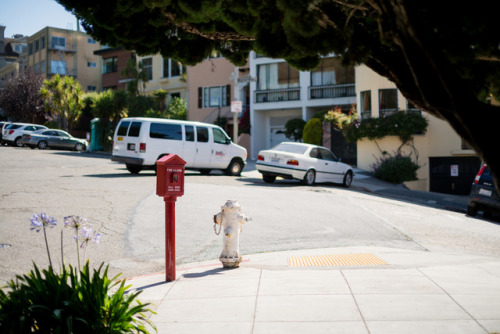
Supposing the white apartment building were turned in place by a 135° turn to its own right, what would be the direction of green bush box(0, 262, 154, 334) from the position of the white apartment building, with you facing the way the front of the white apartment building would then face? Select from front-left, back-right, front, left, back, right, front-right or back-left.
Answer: back-left

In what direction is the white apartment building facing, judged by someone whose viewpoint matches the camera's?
facing the viewer

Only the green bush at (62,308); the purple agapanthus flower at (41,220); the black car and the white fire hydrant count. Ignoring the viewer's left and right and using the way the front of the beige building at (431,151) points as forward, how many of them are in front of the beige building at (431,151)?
4

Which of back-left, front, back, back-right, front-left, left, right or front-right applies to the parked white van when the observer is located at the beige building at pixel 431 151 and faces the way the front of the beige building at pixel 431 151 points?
front-right

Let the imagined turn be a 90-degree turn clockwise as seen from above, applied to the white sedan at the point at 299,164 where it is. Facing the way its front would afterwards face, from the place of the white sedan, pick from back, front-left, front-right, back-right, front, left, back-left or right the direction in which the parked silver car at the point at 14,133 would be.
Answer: back

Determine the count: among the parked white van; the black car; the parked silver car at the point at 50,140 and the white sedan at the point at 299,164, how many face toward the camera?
0

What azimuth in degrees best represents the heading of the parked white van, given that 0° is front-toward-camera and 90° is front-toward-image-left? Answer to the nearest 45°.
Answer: approximately 225°

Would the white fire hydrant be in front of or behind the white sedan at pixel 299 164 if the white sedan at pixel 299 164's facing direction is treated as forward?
behind

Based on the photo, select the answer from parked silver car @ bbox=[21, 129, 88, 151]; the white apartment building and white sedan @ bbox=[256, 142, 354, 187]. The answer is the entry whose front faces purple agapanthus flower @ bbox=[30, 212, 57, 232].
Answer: the white apartment building

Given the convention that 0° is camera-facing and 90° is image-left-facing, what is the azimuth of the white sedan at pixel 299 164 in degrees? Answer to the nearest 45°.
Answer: approximately 225°

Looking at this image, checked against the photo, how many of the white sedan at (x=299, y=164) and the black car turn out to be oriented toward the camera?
0

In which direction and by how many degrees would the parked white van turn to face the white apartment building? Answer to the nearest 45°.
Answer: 0° — it already faces it

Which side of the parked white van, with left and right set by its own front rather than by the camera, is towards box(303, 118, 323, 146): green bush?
front

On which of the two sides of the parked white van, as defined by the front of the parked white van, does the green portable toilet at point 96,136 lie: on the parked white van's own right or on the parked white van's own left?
on the parked white van's own left

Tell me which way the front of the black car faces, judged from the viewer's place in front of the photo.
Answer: facing away from the viewer and to the right of the viewer

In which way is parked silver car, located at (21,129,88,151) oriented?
to the viewer's right
